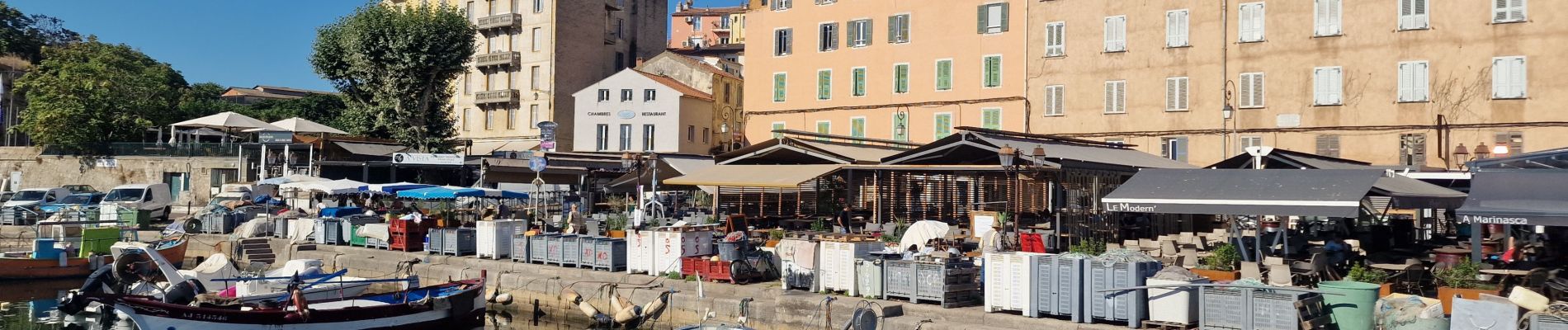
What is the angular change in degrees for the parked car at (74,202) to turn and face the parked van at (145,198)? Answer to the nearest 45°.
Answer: approximately 90° to its left

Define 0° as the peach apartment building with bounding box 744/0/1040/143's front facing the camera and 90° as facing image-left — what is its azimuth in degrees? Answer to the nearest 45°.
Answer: approximately 45°

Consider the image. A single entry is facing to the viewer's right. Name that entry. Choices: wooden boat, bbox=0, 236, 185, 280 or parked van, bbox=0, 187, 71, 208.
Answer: the wooden boat

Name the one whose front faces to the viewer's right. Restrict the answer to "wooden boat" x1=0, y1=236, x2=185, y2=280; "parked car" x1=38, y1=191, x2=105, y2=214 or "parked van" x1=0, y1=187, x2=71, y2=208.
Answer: the wooden boat

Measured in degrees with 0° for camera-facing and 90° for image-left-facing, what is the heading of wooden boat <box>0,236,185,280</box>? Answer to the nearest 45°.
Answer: approximately 270°

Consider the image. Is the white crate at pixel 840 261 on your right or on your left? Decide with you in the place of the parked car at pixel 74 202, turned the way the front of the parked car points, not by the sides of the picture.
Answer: on your left

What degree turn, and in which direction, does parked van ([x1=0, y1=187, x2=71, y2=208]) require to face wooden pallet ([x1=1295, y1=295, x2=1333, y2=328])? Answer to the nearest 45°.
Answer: approximately 45° to its left

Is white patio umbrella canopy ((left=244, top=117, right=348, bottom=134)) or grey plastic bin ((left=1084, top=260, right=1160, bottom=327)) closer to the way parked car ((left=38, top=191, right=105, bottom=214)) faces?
the grey plastic bin
